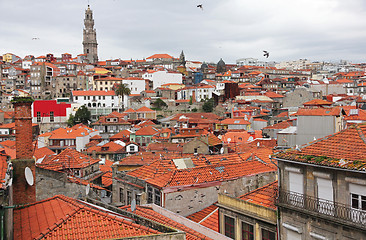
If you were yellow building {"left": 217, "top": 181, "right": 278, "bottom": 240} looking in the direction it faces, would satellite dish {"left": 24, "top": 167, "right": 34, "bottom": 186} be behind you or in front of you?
in front

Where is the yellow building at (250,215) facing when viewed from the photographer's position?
facing the viewer and to the left of the viewer
